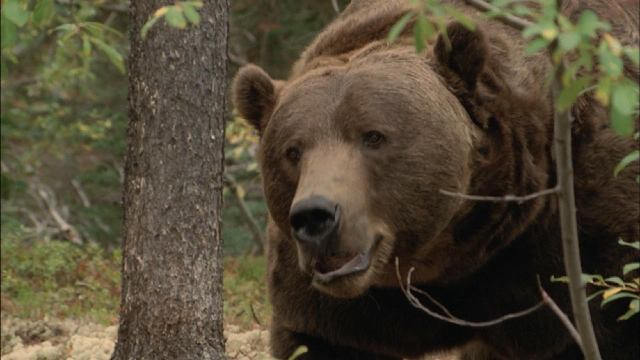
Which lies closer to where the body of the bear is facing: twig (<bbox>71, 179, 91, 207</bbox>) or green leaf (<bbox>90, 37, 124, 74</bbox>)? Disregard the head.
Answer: the green leaf

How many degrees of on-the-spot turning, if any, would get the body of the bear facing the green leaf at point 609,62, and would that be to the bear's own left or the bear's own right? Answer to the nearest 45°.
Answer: approximately 45° to the bear's own left

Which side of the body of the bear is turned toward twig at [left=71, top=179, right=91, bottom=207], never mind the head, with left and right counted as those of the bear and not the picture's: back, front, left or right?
right

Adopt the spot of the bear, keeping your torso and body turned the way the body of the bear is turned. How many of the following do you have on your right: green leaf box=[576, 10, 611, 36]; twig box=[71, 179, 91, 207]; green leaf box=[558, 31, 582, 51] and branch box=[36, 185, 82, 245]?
2

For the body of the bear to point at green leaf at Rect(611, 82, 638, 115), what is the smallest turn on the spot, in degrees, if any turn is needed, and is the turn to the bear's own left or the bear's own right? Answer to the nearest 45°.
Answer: approximately 45° to the bear's own left

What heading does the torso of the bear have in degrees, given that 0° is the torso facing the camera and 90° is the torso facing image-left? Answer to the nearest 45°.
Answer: approximately 45°

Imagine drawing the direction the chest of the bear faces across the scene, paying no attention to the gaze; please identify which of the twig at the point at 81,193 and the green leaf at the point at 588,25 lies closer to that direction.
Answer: the green leaf

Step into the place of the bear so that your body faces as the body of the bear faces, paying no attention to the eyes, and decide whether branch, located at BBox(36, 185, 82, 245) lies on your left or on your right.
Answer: on your right
